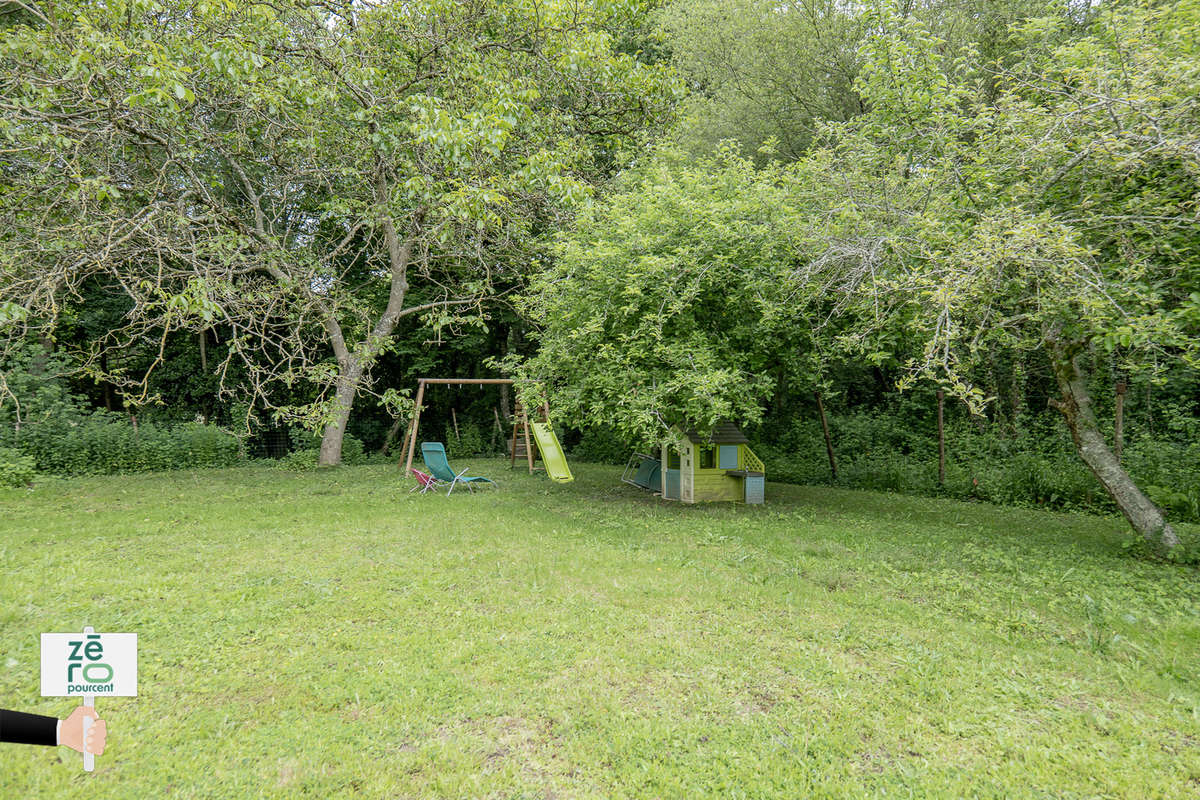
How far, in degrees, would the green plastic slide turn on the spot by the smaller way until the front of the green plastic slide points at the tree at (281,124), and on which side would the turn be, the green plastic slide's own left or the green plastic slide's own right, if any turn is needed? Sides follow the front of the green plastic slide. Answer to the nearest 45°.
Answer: approximately 90° to the green plastic slide's own right

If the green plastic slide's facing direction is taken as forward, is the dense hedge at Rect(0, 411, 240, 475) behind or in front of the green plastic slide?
behind

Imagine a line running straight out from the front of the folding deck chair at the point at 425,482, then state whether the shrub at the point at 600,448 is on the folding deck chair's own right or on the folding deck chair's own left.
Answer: on the folding deck chair's own left

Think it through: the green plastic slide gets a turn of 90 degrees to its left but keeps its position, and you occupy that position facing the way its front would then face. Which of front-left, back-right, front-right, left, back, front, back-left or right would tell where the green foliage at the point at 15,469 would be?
back-left

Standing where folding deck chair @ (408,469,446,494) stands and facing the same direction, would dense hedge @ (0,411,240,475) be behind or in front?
behind

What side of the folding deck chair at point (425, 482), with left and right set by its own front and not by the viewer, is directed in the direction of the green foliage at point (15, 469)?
back

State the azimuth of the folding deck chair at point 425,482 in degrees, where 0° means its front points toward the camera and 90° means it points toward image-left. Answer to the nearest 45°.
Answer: approximately 270°

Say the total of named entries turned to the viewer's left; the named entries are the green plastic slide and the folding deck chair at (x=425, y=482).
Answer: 0

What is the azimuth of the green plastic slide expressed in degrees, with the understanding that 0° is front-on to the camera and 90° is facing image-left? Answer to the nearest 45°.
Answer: approximately 315°
